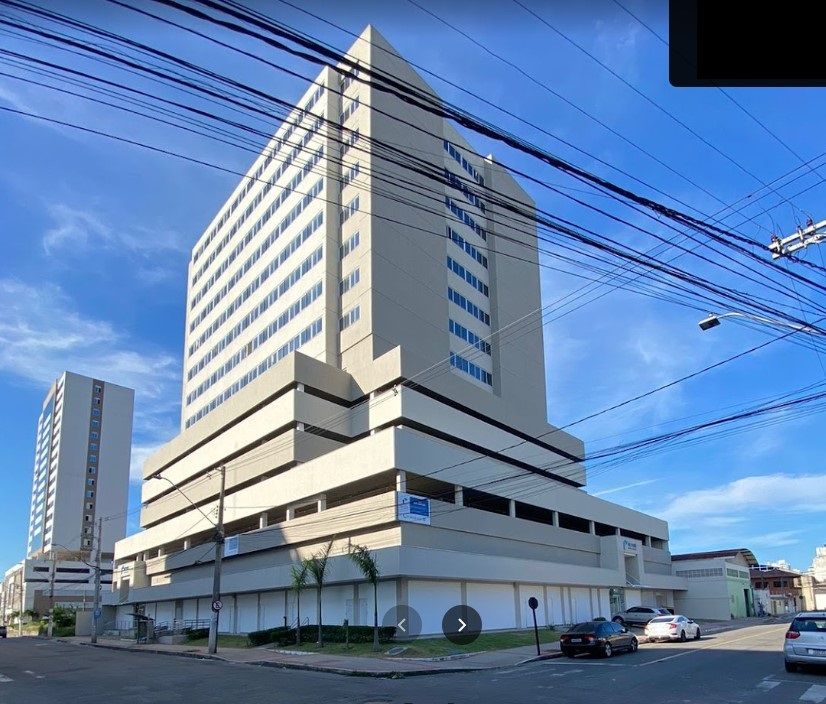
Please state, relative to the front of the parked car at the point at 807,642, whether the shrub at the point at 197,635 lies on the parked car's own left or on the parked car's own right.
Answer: on the parked car's own left

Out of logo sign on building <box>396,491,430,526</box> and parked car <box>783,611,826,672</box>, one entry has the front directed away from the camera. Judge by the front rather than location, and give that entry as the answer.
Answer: the parked car

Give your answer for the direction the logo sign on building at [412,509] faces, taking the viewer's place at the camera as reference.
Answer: facing the viewer and to the right of the viewer

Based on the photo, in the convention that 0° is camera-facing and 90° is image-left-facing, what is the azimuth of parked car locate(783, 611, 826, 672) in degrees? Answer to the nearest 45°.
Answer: approximately 180°

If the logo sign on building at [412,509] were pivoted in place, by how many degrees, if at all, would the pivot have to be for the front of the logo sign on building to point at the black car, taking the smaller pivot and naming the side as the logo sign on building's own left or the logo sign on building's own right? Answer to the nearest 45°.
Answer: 0° — it already faces it

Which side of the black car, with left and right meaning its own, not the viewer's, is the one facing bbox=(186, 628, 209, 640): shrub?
left

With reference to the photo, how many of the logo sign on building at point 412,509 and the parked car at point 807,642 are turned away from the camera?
1

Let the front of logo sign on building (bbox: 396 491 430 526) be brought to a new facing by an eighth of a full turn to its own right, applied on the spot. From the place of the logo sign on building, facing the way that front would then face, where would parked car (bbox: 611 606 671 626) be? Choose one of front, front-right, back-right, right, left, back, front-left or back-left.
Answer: back-left

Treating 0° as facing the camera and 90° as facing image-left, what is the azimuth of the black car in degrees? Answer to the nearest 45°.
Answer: approximately 225°
